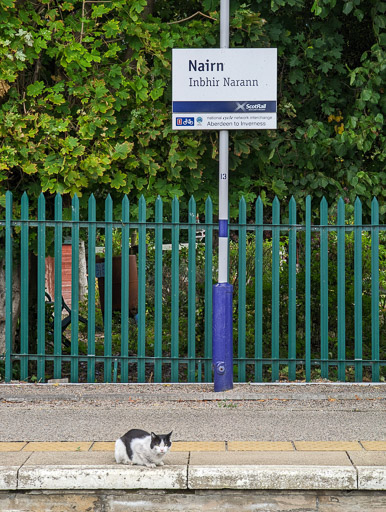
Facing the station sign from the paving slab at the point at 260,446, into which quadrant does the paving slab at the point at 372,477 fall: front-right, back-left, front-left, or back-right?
back-right

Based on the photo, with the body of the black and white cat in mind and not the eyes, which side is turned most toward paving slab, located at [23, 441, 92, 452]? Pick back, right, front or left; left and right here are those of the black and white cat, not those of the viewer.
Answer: back

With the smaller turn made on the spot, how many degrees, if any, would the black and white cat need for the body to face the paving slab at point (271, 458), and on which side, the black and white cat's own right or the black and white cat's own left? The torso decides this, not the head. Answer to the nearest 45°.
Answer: approximately 45° to the black and white cat's own left

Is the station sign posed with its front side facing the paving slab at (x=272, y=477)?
yes

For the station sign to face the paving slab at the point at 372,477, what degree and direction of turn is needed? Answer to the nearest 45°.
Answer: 0° — it already faces it

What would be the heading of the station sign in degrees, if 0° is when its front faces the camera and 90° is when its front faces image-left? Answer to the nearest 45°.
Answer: approximately 0°
